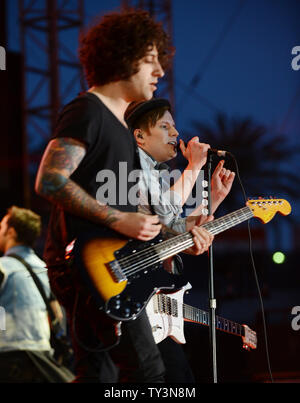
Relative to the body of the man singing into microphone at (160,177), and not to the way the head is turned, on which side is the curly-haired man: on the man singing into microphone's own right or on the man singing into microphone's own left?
on the man singing into microphone's own right

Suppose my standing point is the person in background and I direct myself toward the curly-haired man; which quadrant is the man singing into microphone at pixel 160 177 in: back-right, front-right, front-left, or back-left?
front-left

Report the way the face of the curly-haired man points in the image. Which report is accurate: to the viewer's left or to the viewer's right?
to the viewer's right

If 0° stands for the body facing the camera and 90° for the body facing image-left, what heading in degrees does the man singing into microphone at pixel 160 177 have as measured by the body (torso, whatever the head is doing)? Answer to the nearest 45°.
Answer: approximately 270°
